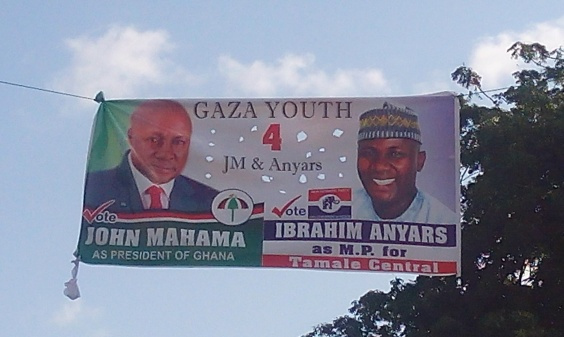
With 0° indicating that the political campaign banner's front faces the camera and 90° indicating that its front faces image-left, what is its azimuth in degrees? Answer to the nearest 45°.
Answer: approximately 0°

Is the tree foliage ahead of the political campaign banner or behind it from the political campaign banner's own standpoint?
behind
